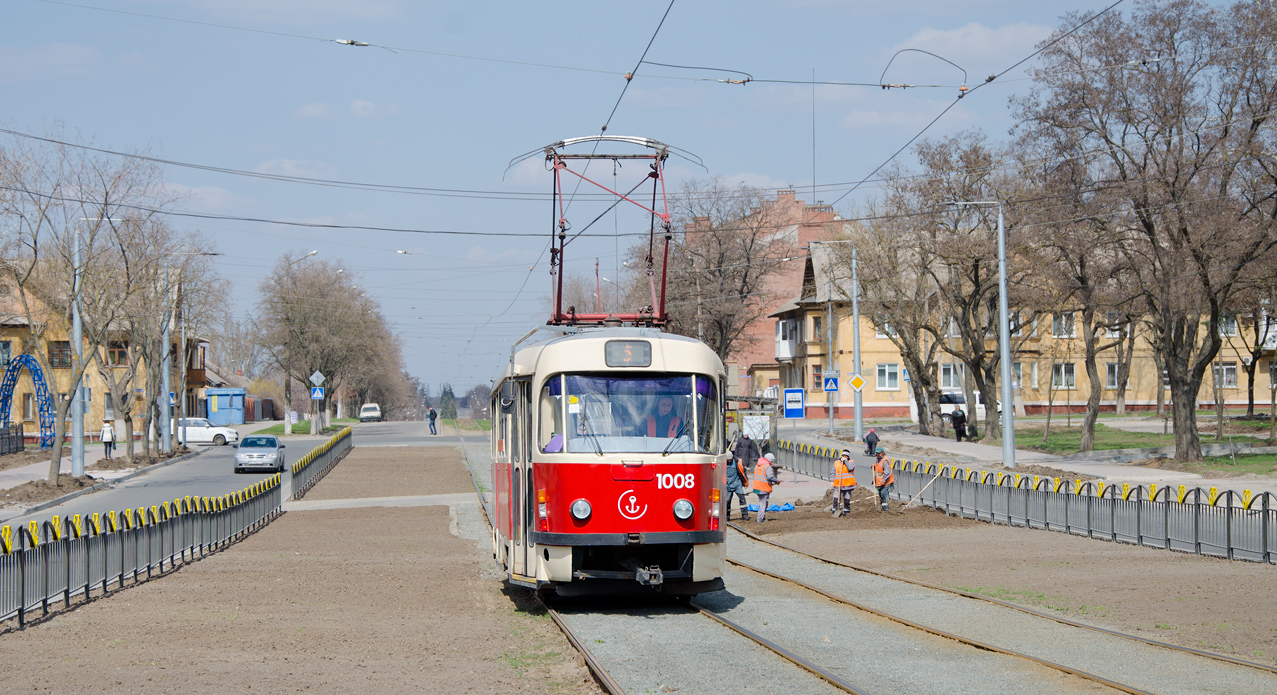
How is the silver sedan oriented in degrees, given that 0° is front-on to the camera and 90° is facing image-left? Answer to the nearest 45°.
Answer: approximately 0°

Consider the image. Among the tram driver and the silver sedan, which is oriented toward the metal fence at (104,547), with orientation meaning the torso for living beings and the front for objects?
the silver sedan

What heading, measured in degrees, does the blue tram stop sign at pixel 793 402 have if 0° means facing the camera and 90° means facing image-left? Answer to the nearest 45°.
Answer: approximately 0°

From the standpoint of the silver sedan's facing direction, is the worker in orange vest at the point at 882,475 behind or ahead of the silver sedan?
ahead

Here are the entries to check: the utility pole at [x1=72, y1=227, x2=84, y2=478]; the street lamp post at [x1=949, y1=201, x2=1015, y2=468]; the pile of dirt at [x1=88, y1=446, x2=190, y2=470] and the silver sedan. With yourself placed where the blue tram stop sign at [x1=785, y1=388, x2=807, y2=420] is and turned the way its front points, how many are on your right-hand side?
3

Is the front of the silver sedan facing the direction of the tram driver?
yes

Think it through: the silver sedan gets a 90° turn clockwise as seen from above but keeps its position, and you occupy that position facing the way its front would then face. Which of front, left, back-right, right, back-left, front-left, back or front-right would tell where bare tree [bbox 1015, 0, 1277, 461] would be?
back-left

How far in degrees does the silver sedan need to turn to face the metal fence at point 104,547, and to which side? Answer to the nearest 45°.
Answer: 0° — it already faces it

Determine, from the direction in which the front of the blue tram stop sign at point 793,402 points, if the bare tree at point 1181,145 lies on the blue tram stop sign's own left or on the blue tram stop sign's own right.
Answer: on the blue tram stop sign's own left

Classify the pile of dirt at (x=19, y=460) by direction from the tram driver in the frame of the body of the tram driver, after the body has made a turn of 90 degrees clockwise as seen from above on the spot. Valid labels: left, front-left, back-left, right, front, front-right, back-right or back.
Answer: front-right
